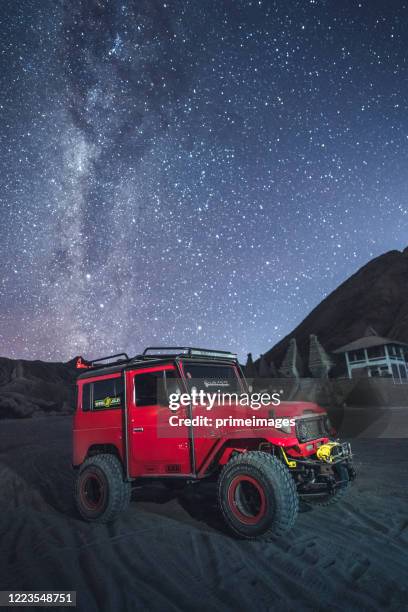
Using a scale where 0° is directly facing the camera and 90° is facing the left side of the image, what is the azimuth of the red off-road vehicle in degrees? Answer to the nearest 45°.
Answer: approximately 315°
